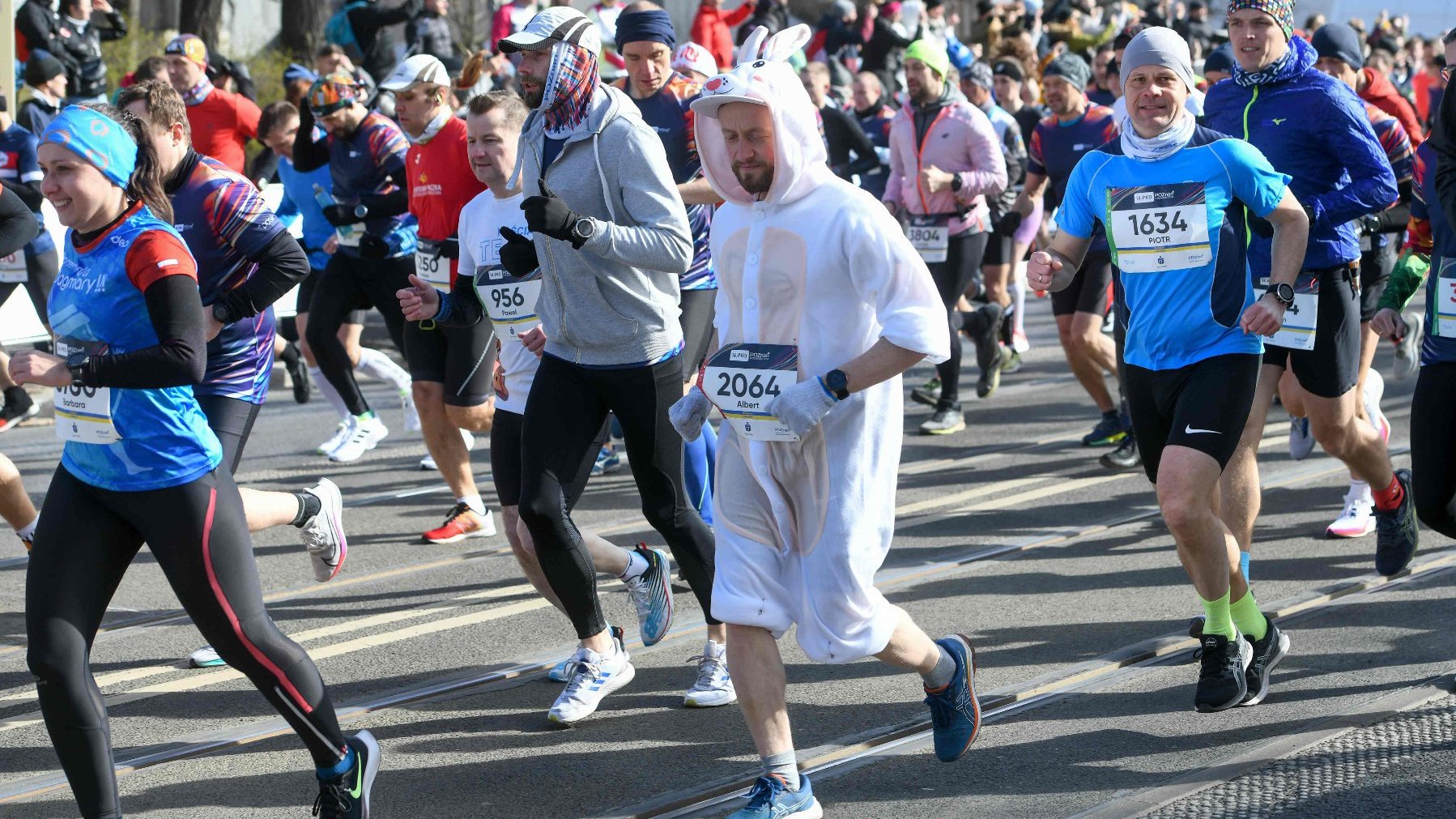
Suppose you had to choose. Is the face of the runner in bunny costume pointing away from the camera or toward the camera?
toward the camera

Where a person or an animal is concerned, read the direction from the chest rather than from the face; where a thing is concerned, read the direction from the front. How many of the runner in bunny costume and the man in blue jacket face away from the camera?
0

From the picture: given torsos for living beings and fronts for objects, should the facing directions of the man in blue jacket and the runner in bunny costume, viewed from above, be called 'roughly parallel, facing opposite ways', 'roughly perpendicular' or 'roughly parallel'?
roughly parallel

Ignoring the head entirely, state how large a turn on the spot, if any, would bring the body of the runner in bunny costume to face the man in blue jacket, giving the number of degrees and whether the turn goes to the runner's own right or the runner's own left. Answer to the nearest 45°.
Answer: approximately 180°

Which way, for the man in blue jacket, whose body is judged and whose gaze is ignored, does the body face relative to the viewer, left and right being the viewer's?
facing the viewer and to the left of the viewer

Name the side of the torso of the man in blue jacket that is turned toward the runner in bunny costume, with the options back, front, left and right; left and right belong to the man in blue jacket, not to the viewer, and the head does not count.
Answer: front
